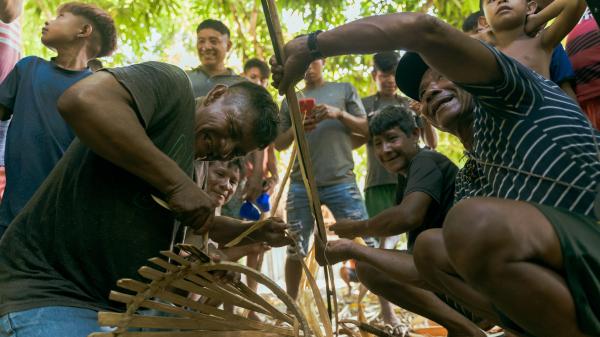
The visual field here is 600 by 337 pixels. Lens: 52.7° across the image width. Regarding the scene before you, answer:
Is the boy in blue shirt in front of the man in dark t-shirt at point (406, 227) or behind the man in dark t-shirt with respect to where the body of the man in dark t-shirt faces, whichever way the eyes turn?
in front

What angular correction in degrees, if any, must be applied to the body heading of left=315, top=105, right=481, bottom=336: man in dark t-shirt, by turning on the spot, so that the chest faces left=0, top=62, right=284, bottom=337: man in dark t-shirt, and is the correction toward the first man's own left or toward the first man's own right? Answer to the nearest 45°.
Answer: approximately 45° to the first man's own left

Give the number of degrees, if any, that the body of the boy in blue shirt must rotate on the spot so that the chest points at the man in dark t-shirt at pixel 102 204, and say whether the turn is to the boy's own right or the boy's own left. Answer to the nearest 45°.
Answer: approximately 45° to the boy's own left

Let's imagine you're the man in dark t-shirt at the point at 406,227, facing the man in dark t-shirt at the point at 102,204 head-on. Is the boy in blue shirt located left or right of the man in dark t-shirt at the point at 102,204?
right

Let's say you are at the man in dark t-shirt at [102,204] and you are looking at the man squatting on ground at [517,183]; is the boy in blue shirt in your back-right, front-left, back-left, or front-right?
back-left

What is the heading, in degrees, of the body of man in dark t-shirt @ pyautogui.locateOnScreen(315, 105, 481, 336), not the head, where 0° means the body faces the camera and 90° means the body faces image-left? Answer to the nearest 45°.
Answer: approximately 90°
